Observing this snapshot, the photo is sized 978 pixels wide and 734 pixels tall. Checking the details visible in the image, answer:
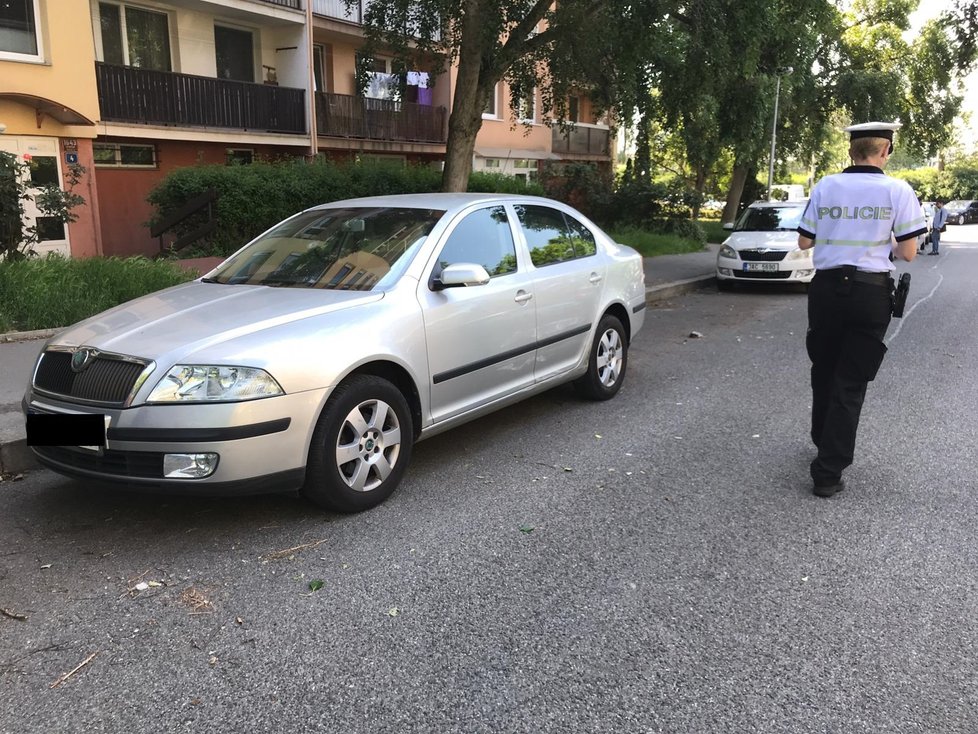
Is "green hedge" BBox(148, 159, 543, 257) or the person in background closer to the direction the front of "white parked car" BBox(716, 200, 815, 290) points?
the green hedge

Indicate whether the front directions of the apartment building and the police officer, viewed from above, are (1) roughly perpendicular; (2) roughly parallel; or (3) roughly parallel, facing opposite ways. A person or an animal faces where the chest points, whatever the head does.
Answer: roughly perpendicular

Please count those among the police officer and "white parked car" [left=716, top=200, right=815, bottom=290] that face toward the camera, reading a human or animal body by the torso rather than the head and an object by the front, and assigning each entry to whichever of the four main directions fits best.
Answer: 1

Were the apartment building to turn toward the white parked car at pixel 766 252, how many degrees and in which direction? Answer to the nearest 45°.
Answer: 0° — it already faces it

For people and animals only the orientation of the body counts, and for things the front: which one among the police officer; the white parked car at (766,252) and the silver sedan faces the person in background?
the police officer

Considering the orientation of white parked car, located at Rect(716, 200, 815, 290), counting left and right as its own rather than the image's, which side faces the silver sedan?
front

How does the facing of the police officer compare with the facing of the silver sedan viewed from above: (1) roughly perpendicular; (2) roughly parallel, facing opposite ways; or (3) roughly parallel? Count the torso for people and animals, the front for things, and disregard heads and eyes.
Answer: roughly parallel, facing opposite ways

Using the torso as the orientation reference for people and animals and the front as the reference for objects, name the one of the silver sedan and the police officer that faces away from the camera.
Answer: the police officer

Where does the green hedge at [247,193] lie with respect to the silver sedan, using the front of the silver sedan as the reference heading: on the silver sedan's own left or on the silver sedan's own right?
on the silver sedan's own right

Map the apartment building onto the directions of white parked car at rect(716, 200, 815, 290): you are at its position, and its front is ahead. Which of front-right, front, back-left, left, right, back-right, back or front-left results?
right

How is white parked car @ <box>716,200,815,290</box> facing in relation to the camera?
toward the camera

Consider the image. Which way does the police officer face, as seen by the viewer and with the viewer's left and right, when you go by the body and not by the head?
facing away from the viewer

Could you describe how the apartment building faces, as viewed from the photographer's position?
facing the viewer and to the right of the viewer

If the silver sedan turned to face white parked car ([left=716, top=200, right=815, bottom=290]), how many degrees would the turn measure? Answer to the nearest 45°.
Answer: approximately 180°

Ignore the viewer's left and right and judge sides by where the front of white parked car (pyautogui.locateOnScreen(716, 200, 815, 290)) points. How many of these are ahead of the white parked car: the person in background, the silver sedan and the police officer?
2

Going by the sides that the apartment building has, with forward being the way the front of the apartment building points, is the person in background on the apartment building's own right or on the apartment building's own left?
on the apartment building's own left

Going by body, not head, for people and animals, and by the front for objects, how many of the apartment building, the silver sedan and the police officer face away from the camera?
1

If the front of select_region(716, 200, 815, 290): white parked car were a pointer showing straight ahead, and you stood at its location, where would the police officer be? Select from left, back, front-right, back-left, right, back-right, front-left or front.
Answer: front

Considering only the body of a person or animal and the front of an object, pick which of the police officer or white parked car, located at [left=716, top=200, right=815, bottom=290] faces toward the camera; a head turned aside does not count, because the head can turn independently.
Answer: the white parked car

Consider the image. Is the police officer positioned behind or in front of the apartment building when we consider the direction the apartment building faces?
in front

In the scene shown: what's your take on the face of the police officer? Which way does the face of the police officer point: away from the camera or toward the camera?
away from the camera

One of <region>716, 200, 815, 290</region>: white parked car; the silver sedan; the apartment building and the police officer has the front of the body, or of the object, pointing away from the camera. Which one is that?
the police officer
